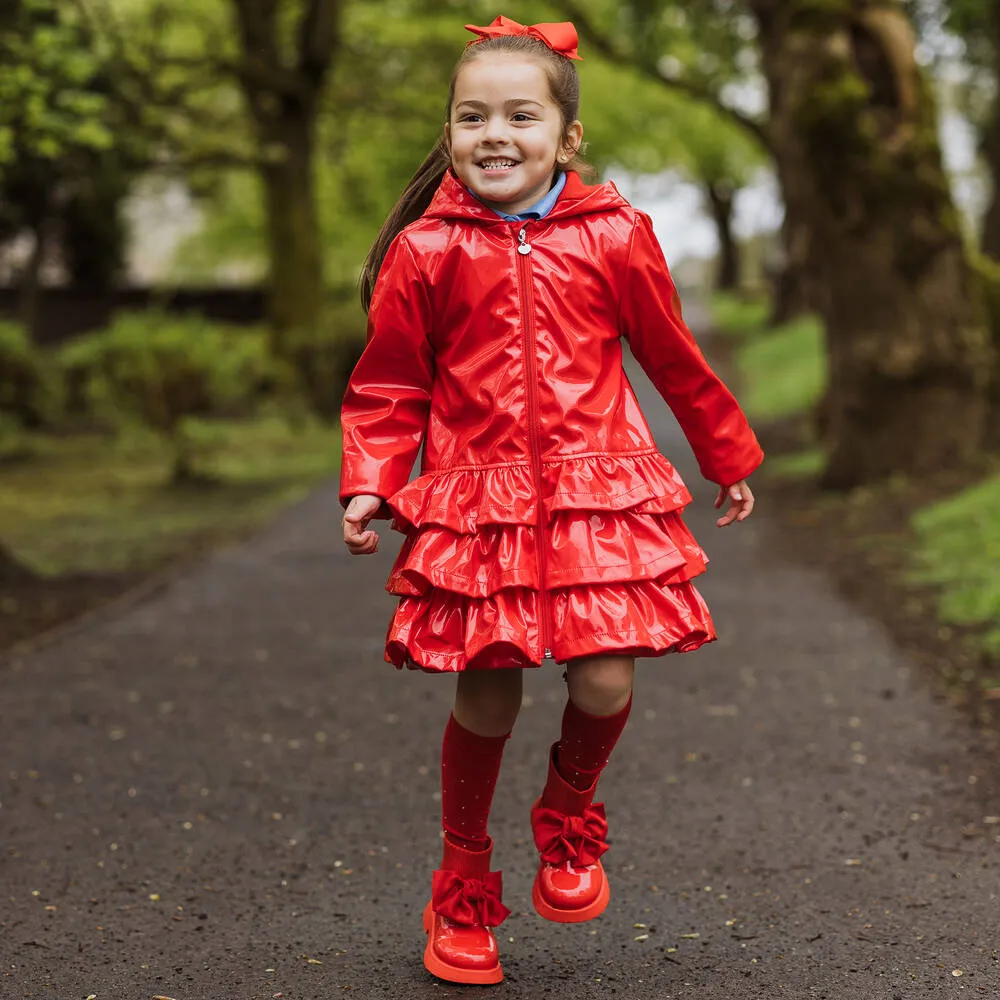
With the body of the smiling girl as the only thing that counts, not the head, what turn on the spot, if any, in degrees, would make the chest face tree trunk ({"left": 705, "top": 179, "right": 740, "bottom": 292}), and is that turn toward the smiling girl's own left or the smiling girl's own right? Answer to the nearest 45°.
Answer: approximately 180°

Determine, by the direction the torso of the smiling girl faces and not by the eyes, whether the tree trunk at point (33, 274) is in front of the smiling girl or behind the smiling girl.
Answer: behind

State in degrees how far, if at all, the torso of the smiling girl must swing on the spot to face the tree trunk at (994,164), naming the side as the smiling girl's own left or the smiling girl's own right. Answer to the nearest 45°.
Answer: approximately 180°

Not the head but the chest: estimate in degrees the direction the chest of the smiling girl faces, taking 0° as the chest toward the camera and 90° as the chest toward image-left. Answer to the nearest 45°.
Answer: approximately 0°

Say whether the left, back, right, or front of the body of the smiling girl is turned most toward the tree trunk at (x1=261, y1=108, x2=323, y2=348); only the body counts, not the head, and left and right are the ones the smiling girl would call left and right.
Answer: back

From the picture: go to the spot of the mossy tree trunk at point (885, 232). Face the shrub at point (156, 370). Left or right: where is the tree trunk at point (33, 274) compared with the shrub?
right

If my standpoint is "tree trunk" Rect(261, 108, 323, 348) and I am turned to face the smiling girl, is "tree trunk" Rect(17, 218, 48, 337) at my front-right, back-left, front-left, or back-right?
back-right

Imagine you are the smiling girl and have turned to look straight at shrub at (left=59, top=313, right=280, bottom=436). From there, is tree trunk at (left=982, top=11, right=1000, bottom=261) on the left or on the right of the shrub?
right

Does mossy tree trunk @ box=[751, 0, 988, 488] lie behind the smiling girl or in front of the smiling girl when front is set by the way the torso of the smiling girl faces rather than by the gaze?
behind
